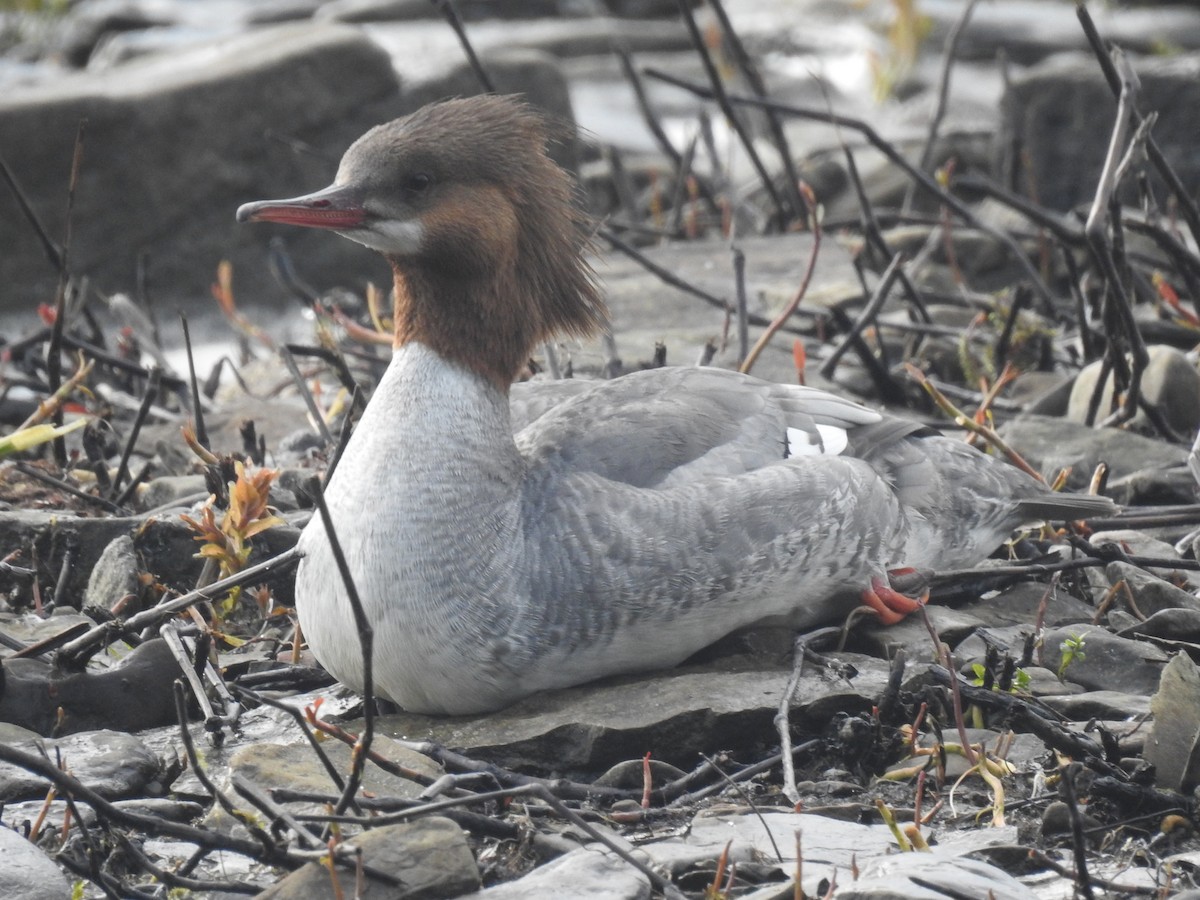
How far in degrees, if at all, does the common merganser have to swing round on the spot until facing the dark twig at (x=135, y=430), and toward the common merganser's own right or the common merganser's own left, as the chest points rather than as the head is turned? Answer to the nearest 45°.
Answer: approximately 90° to the common merganser's own right

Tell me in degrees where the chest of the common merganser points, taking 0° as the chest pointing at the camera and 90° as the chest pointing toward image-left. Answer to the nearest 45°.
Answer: approximately 45°

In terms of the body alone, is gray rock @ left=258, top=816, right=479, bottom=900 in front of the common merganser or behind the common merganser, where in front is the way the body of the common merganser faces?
in front

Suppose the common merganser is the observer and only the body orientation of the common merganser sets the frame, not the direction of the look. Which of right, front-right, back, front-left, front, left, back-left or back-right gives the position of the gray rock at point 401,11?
back-right

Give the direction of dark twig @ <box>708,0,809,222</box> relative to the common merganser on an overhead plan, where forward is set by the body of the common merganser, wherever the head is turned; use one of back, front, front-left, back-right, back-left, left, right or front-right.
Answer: back-right

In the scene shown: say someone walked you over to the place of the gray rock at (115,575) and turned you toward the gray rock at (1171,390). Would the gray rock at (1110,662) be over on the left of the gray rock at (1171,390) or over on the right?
right

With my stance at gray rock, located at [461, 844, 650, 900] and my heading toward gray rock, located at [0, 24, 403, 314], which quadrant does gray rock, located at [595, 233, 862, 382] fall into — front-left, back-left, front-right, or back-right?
front-right

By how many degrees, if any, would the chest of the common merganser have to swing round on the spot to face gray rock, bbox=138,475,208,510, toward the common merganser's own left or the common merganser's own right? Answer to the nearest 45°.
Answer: approximately 90° to the common merganser's own right

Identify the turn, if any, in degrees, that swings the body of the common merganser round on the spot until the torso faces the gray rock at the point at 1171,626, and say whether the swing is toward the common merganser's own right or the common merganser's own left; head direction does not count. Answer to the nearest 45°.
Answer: approximately 135° to the common merganser's own left

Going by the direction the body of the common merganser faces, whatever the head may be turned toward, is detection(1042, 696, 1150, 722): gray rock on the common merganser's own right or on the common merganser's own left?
on the common merganser's own left

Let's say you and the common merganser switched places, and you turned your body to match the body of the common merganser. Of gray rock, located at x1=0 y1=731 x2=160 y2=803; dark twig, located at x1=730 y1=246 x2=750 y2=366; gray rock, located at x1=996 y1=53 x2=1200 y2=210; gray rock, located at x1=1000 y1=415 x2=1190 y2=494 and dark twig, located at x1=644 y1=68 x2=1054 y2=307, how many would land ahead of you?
1

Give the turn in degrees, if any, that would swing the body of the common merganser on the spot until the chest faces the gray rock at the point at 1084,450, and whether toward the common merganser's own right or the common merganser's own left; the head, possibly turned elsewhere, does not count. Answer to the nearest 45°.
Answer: approximately 180°

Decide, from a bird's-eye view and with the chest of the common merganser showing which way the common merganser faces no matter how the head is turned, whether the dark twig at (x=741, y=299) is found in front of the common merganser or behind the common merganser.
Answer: behind

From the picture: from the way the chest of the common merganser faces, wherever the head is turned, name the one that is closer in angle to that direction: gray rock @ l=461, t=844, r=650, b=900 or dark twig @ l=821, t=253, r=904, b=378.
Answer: the gray rock

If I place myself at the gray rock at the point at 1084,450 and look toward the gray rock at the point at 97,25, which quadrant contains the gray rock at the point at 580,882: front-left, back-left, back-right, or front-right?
back-left
